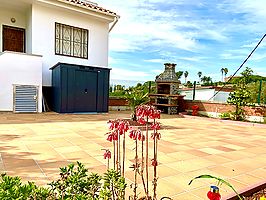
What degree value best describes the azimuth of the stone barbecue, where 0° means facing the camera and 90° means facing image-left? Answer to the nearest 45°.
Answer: approximately 45°

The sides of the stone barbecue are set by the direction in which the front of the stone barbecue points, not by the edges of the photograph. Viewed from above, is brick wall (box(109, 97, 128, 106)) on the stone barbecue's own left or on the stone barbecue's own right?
on the stone barbecue's own right

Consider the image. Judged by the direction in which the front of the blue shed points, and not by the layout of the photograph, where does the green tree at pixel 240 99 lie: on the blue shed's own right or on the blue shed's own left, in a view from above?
on the blue shed's own left

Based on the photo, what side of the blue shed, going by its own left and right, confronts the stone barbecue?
left

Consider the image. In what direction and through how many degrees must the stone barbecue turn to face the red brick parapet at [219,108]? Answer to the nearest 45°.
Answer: approximately 90° to its left

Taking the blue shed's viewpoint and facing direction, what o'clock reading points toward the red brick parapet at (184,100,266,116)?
The red brick parapet is roughly at 9 o'clock from the blue shed.

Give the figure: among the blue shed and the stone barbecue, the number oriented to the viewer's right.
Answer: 0

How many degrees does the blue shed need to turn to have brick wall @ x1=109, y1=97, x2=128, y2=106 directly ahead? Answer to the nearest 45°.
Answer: approximately 135° to its left

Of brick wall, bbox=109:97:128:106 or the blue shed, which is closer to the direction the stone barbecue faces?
the blue shed
